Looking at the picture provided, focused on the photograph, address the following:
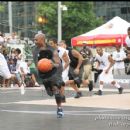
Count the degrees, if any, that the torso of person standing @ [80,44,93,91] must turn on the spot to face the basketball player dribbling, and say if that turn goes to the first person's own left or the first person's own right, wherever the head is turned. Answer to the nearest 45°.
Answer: approximately 45° to the first person's own left

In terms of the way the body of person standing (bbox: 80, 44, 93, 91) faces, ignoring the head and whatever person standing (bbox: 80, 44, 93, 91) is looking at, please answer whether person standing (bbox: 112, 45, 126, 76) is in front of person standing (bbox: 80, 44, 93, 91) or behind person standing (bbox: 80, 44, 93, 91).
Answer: behind

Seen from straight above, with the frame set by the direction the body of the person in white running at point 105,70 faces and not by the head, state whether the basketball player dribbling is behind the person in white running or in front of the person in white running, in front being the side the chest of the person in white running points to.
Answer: in front

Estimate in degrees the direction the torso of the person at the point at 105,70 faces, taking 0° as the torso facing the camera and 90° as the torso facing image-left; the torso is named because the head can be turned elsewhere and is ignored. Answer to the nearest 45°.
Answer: approximately 45°

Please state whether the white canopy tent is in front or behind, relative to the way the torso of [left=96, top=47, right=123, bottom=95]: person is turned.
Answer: behind

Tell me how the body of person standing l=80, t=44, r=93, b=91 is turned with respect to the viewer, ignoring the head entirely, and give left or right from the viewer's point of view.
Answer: facing the viewer and to the left of the viewer
